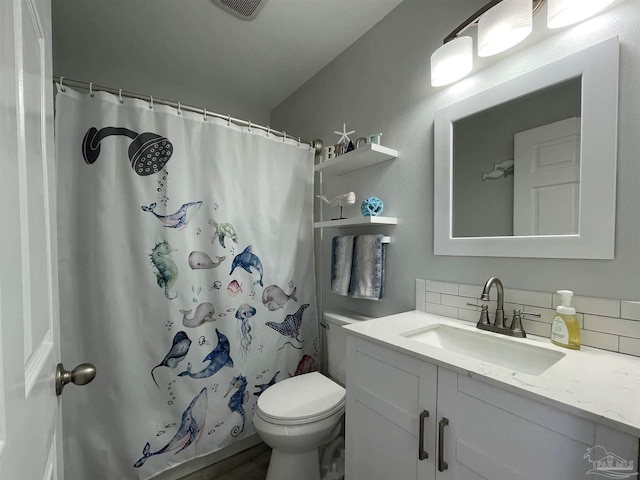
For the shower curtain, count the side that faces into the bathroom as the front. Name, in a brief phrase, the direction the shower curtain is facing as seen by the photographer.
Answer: facing the viewer and to the right of the viewer

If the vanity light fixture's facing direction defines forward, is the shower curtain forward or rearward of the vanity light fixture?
forward

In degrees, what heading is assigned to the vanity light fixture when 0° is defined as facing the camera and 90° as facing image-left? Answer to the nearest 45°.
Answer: approximately 45°

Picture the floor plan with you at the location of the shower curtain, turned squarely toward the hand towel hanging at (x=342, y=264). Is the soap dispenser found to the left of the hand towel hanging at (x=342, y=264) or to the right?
right

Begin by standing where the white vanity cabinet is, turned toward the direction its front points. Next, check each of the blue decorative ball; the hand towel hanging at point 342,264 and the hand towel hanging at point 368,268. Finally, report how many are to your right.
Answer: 3

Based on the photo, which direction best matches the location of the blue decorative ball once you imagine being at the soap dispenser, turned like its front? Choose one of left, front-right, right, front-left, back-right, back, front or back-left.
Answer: front-right

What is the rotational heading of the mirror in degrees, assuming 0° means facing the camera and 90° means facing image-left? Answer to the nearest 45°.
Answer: approximately 45°

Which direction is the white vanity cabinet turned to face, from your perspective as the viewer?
facing the viewer and to the left of the viewer

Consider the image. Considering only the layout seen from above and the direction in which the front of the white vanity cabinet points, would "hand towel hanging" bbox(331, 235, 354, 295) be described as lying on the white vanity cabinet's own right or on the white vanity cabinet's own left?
on the white vanity cabinet's own right

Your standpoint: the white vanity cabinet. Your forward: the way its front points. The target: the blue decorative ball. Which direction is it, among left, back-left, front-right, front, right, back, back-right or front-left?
right
